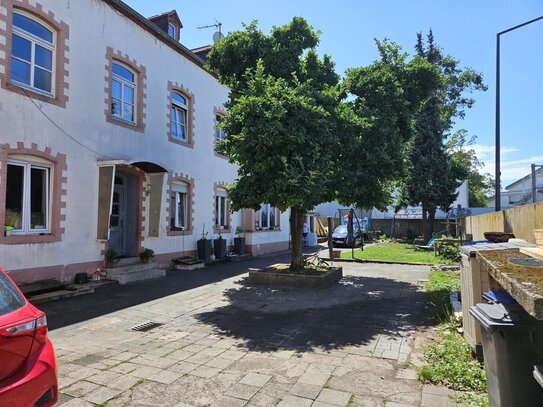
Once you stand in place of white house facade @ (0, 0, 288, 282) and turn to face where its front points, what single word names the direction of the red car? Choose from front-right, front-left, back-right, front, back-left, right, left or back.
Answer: front-right

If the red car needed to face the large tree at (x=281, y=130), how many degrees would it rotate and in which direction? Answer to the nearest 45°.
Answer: approximately 90° to its right

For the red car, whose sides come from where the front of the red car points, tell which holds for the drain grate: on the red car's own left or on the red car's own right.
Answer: on the red car's own right

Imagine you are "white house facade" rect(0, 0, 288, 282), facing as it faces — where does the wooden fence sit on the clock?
The wooden fence is roughly at 12 o'clock from the white house facade.

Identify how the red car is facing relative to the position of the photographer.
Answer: facing away from the viewer and to the left of the viewer

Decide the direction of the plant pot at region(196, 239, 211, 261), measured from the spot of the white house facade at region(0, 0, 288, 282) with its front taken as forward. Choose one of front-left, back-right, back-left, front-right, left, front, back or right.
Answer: left

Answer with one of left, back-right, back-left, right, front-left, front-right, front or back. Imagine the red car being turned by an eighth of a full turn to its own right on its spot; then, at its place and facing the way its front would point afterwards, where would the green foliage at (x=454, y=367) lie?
right

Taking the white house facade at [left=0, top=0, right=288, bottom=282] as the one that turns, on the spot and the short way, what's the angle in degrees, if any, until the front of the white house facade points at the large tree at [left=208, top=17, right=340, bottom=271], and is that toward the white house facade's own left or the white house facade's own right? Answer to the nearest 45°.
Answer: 0° — it already faces it

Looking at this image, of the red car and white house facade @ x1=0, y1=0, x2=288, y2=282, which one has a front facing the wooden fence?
the white house facade

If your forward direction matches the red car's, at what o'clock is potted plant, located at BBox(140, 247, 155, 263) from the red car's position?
The potted plant is roughly at 2 o'clock from the red car.
